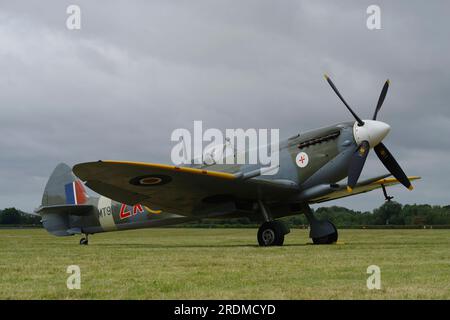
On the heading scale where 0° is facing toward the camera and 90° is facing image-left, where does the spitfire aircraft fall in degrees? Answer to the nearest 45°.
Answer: approximately 315°
